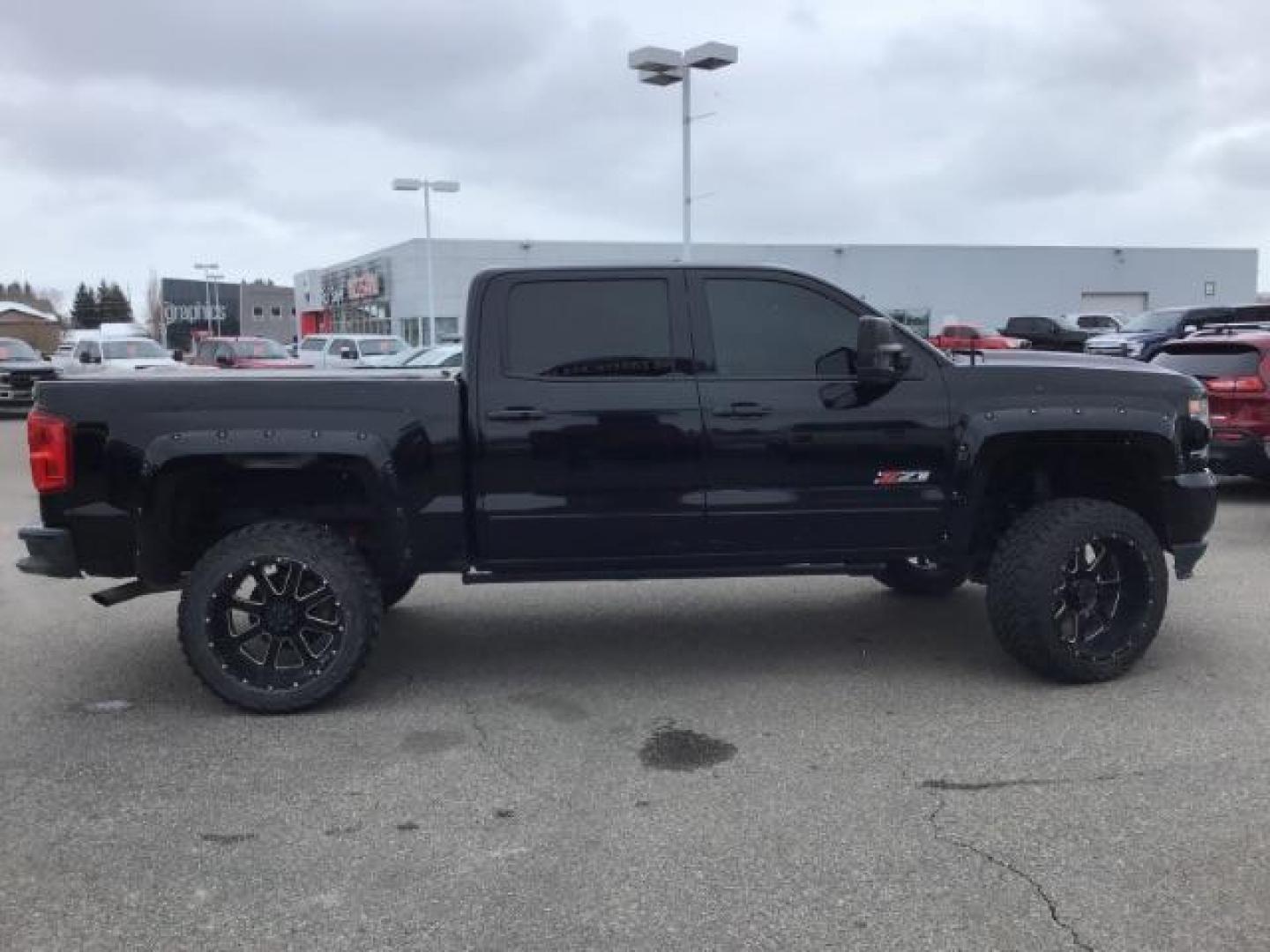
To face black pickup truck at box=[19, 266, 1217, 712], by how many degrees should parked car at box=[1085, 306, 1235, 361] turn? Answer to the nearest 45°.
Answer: approximately 45° to its left

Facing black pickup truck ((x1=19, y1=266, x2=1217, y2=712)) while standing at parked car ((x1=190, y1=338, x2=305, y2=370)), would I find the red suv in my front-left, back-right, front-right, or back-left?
front-left

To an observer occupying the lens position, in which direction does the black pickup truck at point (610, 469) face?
facing to the right of the viewer

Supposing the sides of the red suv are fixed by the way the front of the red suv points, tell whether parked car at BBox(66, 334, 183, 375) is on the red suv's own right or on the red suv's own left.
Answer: on the red suv's own left

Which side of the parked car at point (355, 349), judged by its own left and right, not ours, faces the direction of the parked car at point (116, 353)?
right

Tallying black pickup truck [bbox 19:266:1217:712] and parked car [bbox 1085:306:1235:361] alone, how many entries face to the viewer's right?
1

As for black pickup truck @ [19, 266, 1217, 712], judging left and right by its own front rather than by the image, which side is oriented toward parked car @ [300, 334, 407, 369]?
left

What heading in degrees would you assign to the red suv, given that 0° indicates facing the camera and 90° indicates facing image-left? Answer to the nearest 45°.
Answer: approximately 225°

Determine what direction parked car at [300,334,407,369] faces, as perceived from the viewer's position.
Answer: facing the viewer and to the right of the viewer

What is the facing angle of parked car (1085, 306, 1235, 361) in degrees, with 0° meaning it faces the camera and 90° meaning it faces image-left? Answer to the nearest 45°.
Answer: approximately 45°

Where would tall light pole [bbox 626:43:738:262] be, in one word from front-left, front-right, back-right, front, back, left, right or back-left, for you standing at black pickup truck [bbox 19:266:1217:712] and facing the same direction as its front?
left
